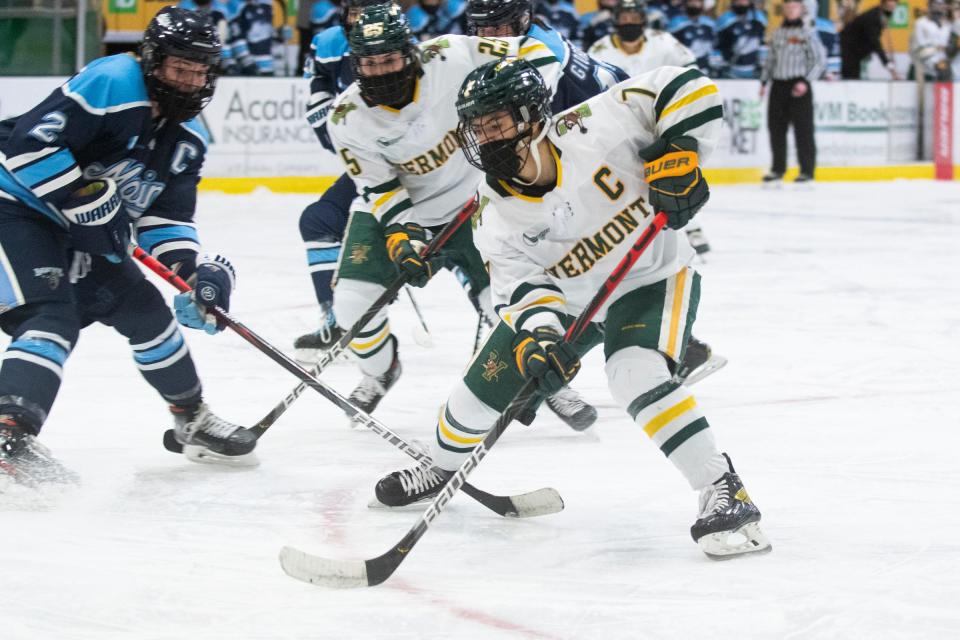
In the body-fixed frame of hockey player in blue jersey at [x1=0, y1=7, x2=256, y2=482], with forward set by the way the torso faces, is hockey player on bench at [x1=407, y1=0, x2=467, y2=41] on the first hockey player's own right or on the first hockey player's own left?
on the first hockey player's own left

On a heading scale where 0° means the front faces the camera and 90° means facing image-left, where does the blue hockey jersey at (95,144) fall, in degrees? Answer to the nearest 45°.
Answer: approximately 315°

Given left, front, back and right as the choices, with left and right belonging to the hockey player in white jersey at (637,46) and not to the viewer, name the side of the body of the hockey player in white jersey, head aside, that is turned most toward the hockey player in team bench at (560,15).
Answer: back

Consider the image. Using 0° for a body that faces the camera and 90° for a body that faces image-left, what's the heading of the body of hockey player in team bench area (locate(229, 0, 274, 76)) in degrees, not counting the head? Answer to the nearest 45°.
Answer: approximately 0°

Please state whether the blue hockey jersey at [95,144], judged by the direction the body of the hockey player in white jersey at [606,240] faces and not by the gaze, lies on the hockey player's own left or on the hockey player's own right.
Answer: on the hockey player's own right

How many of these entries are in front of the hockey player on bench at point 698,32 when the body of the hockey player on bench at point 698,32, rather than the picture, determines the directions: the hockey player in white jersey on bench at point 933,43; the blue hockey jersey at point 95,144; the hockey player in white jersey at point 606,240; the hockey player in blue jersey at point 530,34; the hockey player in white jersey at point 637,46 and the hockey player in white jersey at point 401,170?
5

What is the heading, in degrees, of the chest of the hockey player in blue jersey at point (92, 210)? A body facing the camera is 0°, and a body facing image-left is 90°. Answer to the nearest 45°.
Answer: approximately 315°

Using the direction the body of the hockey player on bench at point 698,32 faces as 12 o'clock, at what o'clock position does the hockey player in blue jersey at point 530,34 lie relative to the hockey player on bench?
The hockey player in blue jersey is roughly at 12 o'clock from the hockey player on bench.

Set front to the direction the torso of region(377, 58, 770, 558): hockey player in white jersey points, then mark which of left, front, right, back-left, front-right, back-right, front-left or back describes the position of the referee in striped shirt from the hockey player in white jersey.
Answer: back-right

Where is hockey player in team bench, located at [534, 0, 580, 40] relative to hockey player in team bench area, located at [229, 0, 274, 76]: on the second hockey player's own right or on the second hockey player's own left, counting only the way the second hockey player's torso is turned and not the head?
on the second hockey player's own left

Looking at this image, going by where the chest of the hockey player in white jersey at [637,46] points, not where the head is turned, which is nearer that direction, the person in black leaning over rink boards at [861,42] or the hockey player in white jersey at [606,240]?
the hockey player in white jersey

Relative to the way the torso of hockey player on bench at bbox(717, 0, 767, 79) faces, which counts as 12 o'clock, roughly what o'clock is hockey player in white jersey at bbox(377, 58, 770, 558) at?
The hockey player in white jersey is roughly at 12 o'clock from the hockey player on bench.
